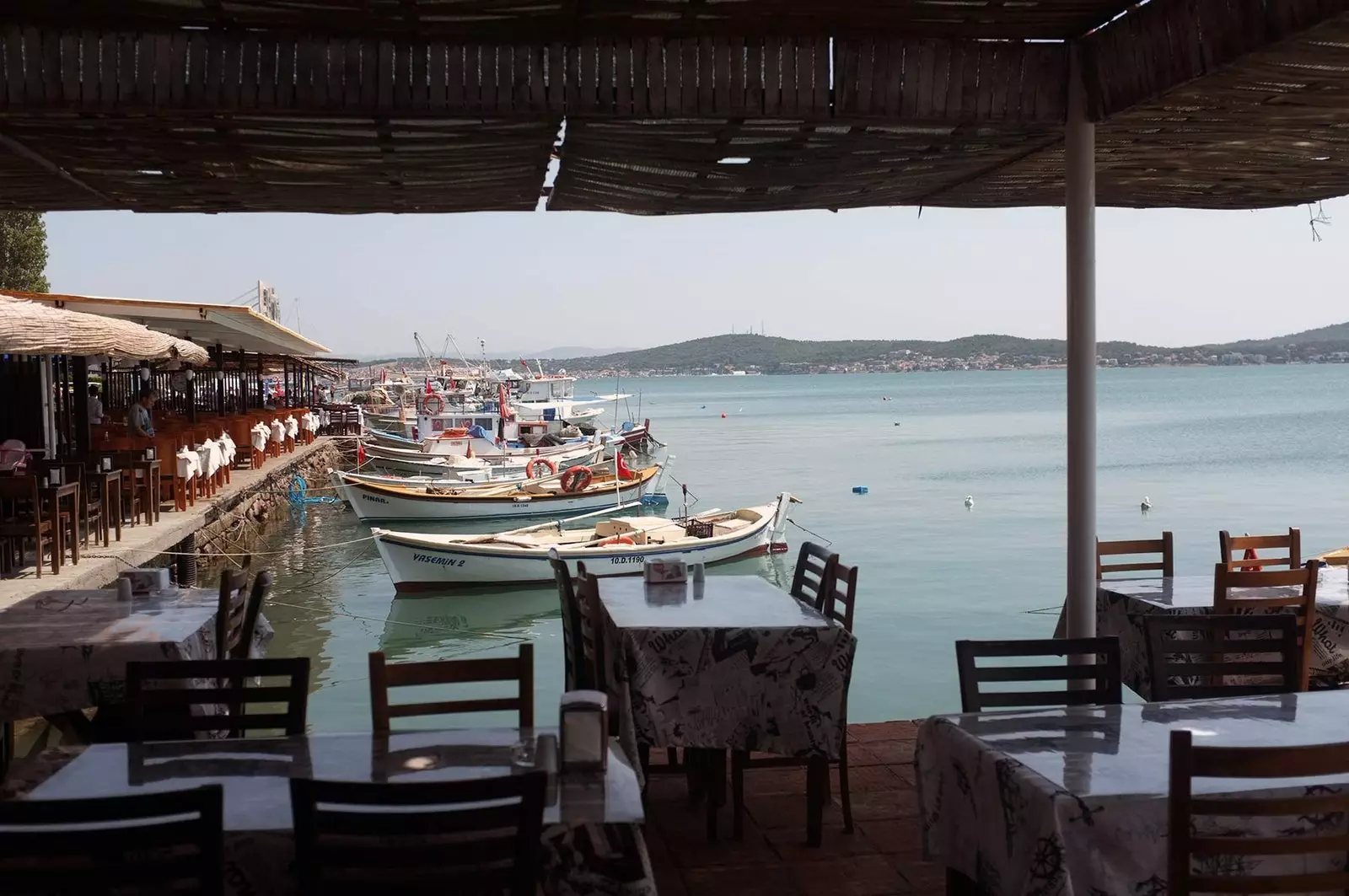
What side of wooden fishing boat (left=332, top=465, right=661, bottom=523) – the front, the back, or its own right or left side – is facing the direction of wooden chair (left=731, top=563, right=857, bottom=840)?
left

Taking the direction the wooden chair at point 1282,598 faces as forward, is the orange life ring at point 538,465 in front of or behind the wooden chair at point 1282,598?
in front

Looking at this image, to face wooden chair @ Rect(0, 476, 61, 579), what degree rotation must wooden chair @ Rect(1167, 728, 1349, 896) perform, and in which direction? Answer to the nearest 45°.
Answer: approximately 45° to its left

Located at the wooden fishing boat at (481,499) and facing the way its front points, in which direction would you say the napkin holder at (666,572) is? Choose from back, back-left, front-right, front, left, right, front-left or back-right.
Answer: left

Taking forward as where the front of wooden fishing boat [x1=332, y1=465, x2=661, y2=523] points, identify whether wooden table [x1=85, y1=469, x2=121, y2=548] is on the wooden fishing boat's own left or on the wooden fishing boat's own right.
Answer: on the wooden fishing boat's own left

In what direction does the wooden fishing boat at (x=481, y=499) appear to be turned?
to the viewer's left

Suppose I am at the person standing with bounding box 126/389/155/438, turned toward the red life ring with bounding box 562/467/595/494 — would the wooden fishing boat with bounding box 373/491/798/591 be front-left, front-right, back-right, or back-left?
front-right

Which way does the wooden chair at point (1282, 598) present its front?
away from the camera

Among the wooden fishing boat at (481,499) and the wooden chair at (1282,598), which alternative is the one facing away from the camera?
the wooden chair

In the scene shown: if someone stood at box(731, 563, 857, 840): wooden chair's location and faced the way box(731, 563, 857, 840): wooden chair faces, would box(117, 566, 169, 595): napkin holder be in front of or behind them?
in front

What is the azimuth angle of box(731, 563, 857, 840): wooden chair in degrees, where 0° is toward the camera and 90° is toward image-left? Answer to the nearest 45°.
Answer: approximately 90°

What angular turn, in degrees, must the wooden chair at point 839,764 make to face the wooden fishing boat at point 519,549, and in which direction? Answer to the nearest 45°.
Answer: approximately 90° to its right

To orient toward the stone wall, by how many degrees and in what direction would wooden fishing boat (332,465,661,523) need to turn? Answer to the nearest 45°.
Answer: approximately 45° to its left

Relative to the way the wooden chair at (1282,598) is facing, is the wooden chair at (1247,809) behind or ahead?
behind

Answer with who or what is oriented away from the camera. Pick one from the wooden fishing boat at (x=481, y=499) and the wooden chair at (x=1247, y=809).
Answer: the wooden chair

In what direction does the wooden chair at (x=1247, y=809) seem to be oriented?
away from the camera

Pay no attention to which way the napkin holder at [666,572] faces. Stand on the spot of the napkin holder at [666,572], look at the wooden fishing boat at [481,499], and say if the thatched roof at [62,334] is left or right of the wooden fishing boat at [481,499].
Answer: left

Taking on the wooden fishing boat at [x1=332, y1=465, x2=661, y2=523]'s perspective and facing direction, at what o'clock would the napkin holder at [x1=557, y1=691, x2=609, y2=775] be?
The napkin holder is roughly at 9 o'clock from the wooden fishing boat.
